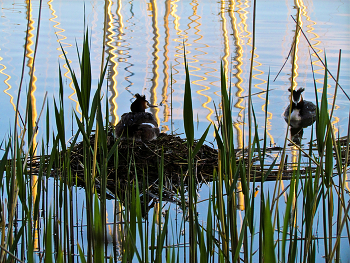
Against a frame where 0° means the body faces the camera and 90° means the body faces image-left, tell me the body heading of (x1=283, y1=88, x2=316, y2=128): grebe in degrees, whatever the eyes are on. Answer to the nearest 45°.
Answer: approximately 45°

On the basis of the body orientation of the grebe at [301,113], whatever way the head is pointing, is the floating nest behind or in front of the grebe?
in front
